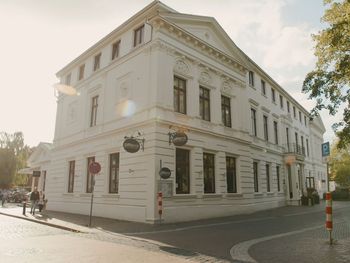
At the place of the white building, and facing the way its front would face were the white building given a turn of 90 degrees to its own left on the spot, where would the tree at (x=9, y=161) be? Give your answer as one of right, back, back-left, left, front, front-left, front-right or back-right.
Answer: left

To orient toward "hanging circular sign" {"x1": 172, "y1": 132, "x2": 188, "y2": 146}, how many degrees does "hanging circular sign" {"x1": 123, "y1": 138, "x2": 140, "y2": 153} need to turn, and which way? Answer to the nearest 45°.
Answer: approximately 90° to its left

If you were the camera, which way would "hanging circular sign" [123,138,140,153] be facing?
facing the viewer

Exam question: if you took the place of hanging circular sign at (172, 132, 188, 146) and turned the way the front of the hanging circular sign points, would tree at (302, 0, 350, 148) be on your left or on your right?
on your left

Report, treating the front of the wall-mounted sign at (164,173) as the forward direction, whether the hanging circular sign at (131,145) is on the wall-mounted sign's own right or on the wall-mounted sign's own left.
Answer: on the wall-mounted sign's own right

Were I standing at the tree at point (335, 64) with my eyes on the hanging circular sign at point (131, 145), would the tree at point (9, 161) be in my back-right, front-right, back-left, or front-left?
front-right

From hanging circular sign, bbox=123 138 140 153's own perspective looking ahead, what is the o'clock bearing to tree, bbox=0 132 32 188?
The tree is roughly at 5 o'clock from the hanging circular sign.

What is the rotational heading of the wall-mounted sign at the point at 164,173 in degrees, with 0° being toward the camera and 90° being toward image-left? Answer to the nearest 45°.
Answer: approximately 0°

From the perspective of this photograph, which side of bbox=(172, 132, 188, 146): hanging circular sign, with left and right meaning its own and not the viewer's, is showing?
front

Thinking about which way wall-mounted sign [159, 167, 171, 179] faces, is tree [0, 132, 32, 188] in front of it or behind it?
behind

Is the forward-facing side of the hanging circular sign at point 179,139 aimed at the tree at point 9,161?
no

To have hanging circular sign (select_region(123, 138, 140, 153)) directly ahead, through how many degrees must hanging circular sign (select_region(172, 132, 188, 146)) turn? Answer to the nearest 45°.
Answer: approximately 90° to its right
